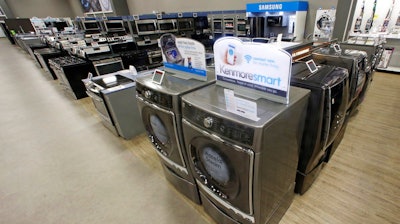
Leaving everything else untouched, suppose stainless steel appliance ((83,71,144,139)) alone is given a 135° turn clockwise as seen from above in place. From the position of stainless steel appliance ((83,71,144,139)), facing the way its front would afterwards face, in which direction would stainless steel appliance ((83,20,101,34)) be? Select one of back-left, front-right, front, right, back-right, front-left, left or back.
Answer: front

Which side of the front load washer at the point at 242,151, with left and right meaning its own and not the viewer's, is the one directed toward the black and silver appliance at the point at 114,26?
right

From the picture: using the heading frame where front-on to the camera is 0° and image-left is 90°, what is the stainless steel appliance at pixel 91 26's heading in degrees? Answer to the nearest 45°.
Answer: approximately 0°

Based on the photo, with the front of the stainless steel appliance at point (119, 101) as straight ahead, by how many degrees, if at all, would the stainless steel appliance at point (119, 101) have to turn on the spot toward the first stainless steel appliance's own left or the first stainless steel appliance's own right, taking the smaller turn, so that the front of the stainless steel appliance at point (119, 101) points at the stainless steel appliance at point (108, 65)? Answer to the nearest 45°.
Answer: approximately 135° to the first stainless steel appliance's own right
